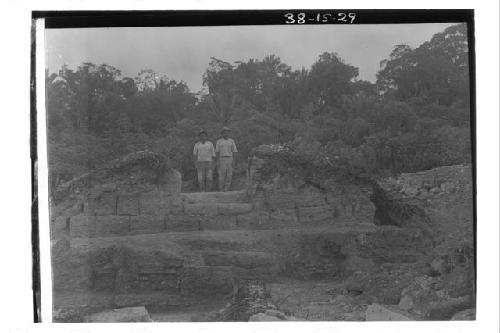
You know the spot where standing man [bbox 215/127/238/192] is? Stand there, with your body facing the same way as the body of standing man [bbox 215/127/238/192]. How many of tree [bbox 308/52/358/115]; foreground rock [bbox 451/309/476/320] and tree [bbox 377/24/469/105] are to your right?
0

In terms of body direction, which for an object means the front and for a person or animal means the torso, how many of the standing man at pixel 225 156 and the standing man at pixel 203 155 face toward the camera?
2

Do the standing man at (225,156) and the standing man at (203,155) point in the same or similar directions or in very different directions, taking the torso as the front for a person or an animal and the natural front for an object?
same or similar directions

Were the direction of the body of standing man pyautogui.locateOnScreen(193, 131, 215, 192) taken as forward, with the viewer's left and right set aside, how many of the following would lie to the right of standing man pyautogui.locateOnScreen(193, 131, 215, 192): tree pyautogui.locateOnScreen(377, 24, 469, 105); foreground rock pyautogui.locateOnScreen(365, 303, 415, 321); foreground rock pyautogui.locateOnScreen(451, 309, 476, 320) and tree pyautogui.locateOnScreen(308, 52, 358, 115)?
0

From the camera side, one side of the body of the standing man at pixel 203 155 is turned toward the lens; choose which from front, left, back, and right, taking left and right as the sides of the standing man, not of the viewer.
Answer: front

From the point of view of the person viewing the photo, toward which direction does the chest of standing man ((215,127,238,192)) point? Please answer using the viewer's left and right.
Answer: facing the viewer
